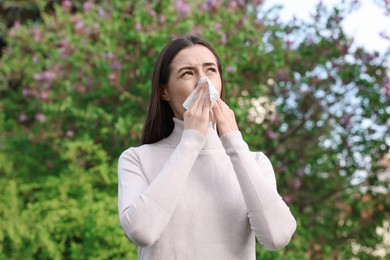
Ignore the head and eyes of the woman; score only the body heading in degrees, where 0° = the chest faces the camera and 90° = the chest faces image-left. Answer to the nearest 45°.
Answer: approximately 0°
